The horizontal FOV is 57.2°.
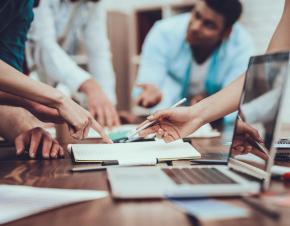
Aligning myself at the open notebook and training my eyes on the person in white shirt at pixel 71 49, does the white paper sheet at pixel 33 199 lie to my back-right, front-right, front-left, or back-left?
back-left

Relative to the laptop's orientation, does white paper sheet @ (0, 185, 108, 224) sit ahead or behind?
ahead

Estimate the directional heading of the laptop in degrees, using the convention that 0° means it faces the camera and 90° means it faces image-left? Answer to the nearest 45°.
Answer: approximately 90°
